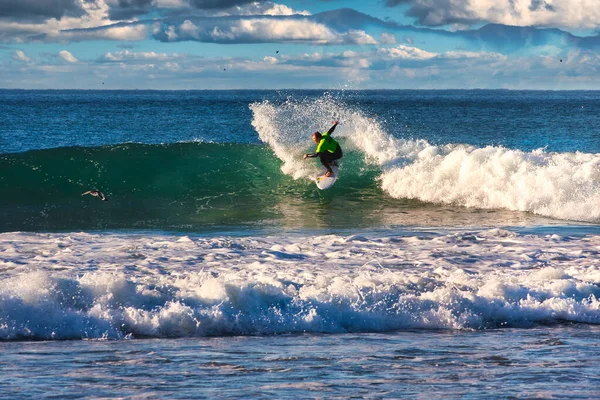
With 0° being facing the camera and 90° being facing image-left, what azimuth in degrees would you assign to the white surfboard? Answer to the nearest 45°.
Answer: approximately 45°
